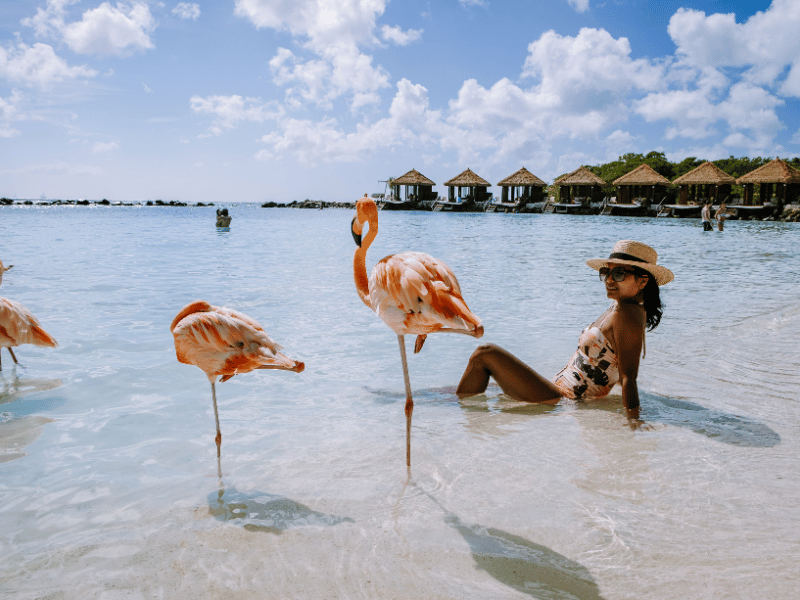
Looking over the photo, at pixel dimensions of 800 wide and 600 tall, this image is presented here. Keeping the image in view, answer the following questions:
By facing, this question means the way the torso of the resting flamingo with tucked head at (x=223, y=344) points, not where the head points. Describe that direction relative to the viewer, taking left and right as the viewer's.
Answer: facing to the left of the viewer

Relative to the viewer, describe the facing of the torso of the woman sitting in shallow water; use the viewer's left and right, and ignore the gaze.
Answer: facing to the left of the viewer

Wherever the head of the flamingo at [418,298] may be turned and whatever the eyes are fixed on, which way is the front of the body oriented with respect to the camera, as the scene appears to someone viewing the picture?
to the viewer's left

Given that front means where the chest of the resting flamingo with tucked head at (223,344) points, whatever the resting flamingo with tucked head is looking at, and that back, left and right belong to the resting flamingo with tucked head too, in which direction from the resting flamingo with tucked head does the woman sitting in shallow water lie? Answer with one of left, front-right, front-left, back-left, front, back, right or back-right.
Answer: back

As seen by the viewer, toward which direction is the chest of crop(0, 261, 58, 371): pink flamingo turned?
to the viewer's left

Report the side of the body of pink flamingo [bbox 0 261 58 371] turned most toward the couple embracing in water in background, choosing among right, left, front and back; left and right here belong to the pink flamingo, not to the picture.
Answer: right

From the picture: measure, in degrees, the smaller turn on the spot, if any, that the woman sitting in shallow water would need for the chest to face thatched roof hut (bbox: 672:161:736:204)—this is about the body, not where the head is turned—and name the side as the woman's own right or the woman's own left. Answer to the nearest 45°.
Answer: approximately 90° to the woman's own right

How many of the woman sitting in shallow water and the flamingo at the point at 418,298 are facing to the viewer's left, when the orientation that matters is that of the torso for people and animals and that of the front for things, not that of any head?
2

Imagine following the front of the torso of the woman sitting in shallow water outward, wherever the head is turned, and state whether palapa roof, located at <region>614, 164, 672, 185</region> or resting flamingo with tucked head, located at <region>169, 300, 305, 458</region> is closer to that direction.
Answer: the resting flamingo with tucked head
